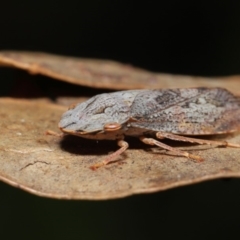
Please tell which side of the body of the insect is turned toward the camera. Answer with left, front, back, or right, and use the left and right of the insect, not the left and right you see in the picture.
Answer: left
